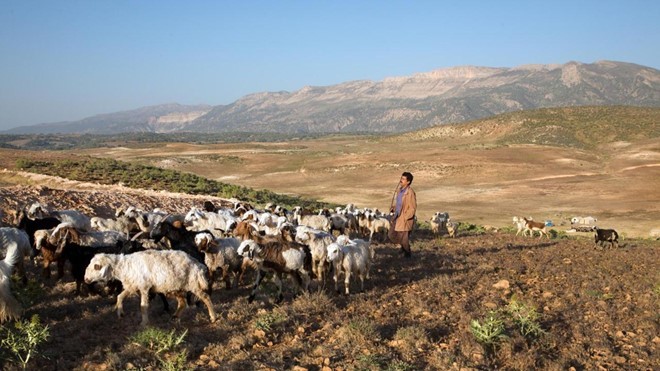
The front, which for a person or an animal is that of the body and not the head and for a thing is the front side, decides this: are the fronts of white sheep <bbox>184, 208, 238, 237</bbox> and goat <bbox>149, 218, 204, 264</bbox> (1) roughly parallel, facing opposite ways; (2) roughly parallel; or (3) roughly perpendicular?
roughly parallel

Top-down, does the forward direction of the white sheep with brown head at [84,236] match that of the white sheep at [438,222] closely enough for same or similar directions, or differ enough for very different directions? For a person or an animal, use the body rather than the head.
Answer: same or similar directions

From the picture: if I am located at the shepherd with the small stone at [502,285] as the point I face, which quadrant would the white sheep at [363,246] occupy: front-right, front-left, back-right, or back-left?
front-right

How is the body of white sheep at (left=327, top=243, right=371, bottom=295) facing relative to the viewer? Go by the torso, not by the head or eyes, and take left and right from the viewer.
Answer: facing the viewer and to the left of the viewer

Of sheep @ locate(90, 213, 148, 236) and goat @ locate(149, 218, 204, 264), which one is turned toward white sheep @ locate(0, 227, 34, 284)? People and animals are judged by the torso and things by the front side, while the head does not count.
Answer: goat @ locate(149, 218, 204, 264)

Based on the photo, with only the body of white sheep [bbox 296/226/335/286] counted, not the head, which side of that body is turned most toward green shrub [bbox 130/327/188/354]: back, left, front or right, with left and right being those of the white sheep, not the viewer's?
front

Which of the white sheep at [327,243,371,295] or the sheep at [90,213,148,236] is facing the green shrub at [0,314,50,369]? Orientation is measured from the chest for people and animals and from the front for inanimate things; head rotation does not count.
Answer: the white sheep

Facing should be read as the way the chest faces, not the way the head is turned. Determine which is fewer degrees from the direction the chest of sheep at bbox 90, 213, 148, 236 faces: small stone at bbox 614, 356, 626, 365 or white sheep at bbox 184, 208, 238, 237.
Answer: the white sheep

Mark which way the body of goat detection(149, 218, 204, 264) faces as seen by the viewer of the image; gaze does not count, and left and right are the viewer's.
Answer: facing to the left of the viewer

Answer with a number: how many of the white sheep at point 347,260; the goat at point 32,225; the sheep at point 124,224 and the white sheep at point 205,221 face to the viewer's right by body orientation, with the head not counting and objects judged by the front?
1

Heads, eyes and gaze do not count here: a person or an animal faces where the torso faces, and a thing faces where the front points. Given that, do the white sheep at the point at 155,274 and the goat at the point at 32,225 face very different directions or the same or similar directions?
same or similar directions

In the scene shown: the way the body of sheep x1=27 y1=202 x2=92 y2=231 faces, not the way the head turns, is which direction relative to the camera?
to the viewer's left

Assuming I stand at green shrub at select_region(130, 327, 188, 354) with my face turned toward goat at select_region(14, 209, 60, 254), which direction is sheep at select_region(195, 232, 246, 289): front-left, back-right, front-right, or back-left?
front-right
